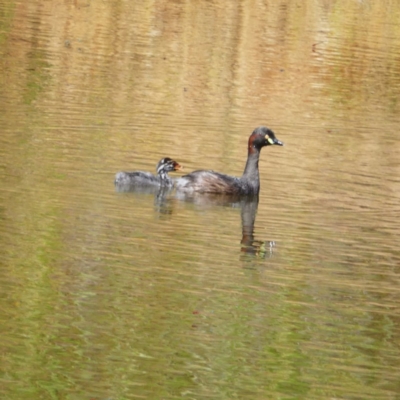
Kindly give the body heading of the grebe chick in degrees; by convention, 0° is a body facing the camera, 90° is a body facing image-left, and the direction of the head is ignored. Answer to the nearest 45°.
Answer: approximately 270°
